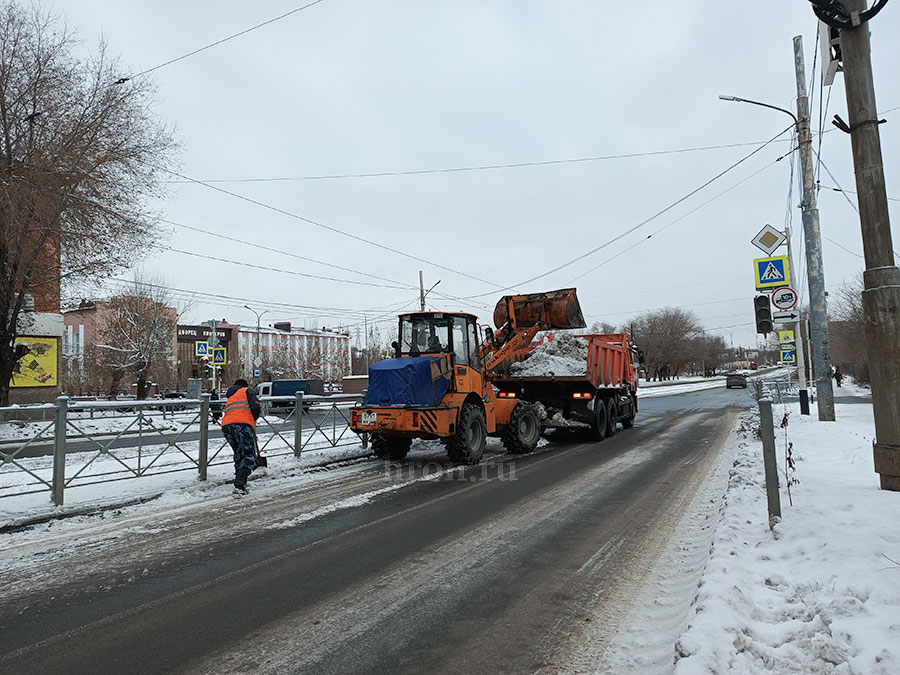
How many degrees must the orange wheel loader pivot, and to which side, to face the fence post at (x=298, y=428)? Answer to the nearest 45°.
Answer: approximately 135° to its left

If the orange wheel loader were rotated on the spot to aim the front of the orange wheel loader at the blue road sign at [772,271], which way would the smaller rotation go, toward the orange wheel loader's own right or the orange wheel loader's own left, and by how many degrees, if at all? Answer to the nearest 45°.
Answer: approximately 45° to the orange wheel loader's own right

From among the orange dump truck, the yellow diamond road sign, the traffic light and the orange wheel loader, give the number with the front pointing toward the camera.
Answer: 2

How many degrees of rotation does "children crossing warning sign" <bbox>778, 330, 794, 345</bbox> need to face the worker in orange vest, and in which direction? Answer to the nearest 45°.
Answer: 0° — it already faces them

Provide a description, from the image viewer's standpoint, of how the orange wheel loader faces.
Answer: facing away from the viewer and to the right of the viewer

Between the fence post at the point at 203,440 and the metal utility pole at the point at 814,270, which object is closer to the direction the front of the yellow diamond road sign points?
the fence post

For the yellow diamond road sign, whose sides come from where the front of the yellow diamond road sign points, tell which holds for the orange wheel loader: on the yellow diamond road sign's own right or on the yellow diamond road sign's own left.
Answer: on the yellow diamond road sign's own right

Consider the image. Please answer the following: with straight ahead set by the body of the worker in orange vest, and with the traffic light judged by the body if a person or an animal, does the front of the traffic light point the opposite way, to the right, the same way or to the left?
the opposite way

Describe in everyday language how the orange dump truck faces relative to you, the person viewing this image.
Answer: facing away from the viewer and to the right of the viewer

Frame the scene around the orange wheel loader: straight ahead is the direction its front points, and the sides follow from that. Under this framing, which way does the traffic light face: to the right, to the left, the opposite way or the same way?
the opposite way

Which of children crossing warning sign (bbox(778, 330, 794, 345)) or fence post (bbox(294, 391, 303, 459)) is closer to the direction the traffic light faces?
the fence post

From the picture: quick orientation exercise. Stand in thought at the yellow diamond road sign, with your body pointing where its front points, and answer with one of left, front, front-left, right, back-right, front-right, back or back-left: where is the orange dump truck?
right
